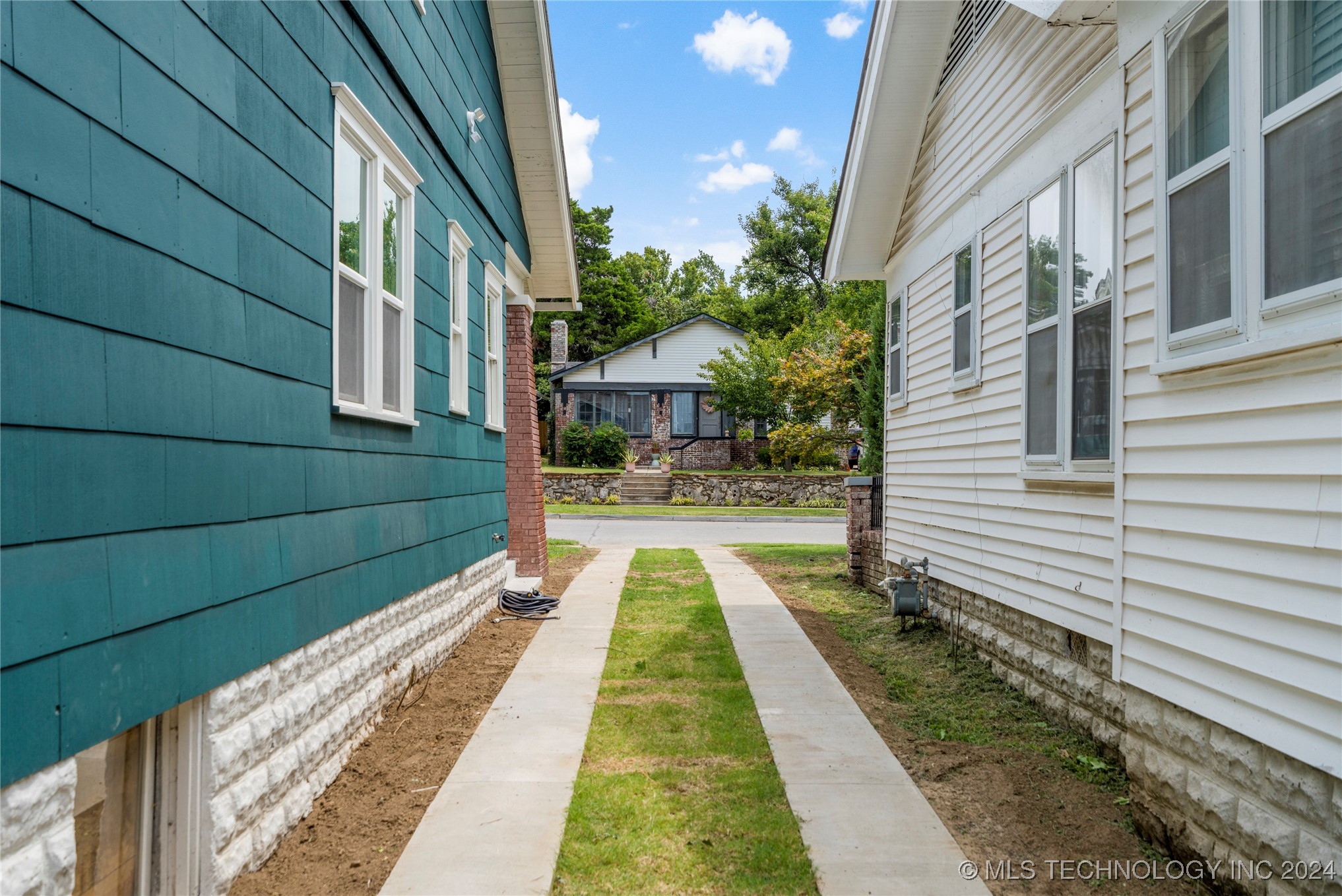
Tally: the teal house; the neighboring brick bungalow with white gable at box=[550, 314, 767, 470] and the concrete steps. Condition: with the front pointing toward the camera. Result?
2

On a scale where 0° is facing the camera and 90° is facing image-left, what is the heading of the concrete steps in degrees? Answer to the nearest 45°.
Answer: approximately 0°

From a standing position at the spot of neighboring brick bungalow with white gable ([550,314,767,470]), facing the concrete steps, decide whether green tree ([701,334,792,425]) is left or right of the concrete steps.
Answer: left

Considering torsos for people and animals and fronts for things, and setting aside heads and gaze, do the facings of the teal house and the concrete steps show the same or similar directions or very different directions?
very different directions

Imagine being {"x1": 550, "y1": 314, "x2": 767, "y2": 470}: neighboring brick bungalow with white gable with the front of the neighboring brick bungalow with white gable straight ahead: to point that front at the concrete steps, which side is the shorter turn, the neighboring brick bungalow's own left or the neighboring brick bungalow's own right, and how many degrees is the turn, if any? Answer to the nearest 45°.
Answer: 0° — it already faces it

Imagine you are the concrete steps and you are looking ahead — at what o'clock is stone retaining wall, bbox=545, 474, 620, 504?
The stone retaining wall is roughly at 3 o'clock from the concrete steps.

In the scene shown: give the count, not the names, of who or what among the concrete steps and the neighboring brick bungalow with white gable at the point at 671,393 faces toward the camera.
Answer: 2

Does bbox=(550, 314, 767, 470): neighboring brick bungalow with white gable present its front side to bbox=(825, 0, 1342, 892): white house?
yes

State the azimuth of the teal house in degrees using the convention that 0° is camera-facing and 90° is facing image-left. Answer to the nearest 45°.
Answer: approximately 225°
